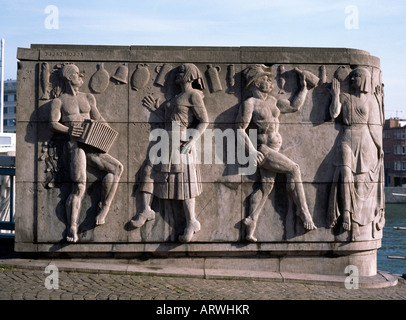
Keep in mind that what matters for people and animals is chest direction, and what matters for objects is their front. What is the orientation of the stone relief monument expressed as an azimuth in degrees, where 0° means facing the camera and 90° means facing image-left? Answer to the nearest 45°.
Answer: approximately 0°
